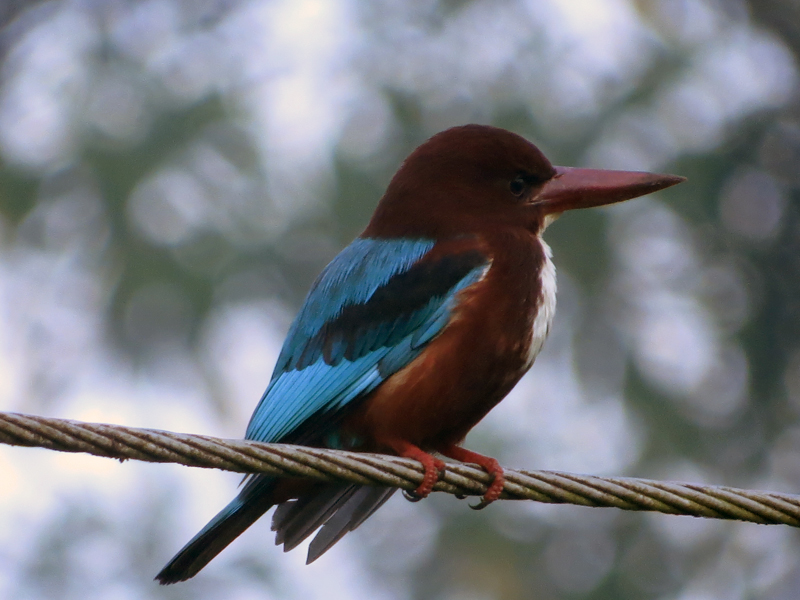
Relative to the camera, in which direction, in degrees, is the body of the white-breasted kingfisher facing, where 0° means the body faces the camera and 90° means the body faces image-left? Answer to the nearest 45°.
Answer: approximately 270°
